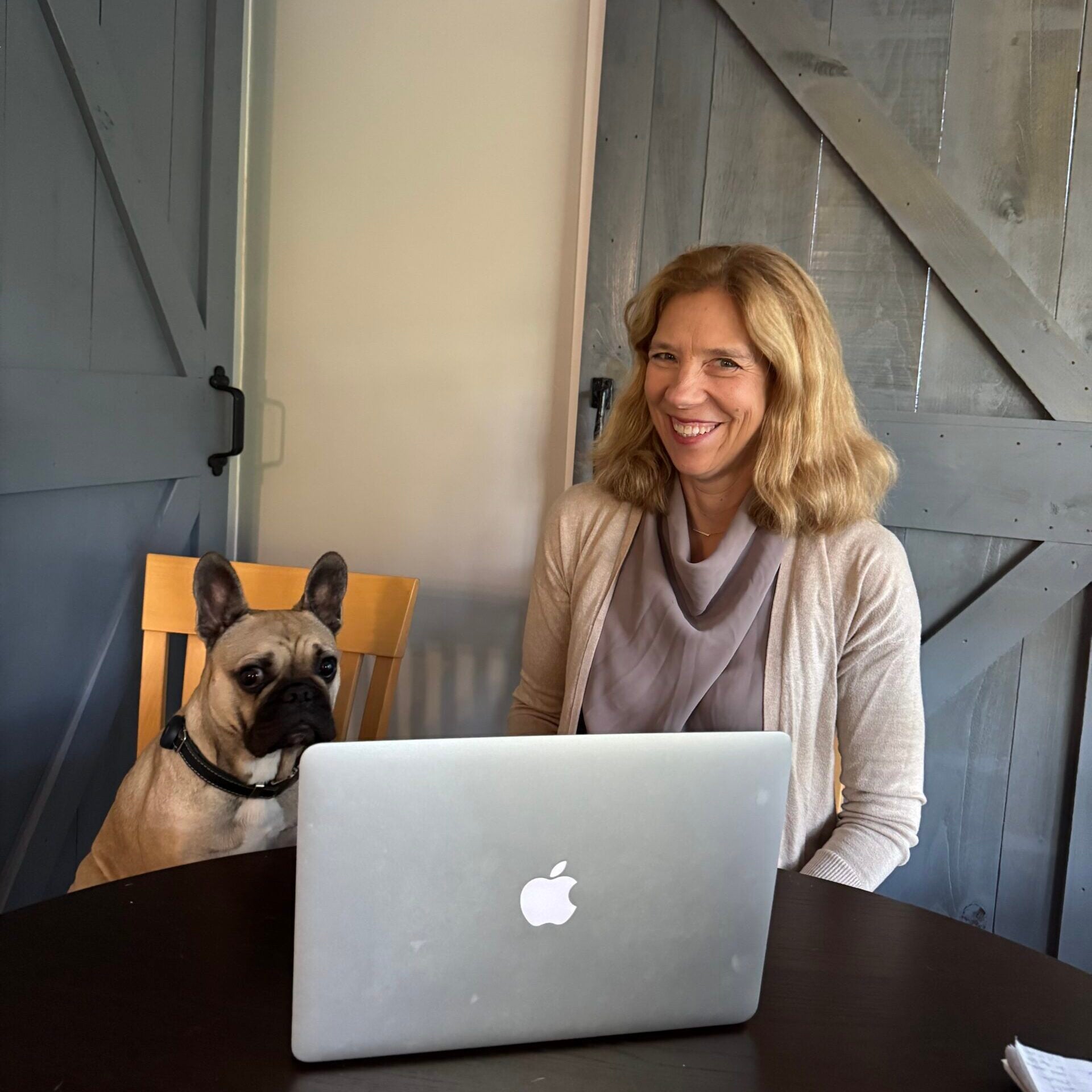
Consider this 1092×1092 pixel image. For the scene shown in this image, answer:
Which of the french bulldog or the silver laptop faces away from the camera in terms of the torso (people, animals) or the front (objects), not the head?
the silver laptop

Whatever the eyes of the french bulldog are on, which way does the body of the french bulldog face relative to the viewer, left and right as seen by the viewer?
facing the viewer and to the right of the viewer

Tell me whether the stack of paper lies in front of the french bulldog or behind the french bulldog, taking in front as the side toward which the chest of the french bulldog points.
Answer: in front

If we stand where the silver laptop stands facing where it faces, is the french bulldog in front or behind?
in front

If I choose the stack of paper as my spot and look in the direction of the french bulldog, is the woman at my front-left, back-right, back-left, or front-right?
front-right

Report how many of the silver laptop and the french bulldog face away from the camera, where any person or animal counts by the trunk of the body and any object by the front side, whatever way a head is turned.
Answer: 1

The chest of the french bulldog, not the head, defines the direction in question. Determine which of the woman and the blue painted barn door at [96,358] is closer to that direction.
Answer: the woman

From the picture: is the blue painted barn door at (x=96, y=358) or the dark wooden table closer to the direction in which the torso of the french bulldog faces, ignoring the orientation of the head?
the dark wooden table

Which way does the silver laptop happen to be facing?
away from the camera

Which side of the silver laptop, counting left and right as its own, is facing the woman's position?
front

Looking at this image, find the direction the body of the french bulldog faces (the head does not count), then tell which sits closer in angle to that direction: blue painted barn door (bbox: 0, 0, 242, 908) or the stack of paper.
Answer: the stack of paper
